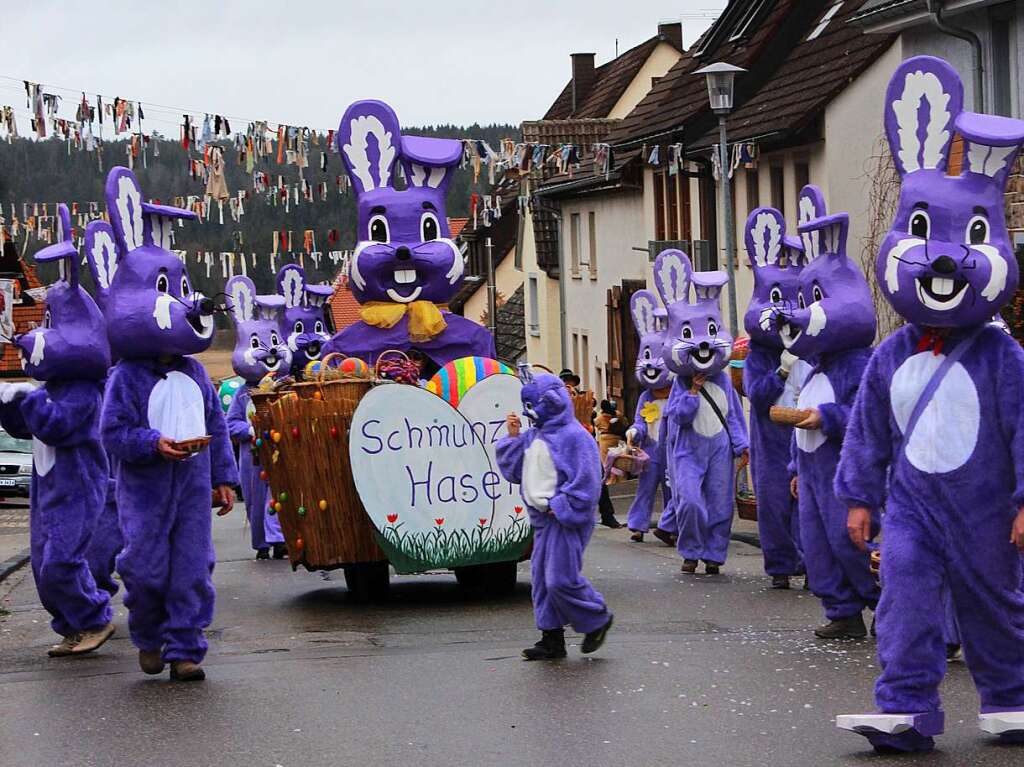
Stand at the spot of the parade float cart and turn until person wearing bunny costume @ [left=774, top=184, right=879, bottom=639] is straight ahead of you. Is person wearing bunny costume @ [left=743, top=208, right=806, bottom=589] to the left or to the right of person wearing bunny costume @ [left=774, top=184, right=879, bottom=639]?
left

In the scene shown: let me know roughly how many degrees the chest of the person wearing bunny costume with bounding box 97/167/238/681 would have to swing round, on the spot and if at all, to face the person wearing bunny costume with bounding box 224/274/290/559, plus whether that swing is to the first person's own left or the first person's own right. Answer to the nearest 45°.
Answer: approximately 135° to the first person's own left

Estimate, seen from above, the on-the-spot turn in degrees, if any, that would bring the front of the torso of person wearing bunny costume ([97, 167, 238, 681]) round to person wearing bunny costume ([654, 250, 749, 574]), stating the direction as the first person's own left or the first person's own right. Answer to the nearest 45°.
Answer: approximately 90° to the first person's own left

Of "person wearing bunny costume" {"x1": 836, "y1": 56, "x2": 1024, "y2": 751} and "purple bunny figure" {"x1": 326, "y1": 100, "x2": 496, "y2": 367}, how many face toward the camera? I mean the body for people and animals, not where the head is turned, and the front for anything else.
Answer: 2

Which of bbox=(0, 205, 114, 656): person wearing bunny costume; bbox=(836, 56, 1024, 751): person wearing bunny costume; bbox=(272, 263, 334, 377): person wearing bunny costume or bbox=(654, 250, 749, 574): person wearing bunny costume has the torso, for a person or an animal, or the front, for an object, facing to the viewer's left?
bbox=(0, 205, 114, 656): person wearing bunny costume

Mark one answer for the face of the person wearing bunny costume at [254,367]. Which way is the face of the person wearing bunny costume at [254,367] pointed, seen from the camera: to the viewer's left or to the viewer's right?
to the viewer's right

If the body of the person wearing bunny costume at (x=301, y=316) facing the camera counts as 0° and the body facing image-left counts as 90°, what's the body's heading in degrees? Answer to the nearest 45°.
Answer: approximately 315°

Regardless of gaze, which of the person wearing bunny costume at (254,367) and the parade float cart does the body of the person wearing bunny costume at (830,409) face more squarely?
the parade float cart

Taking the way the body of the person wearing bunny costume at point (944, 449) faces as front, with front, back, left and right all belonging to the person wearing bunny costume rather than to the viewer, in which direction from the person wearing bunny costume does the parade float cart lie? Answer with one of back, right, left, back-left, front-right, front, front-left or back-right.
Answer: back-right
